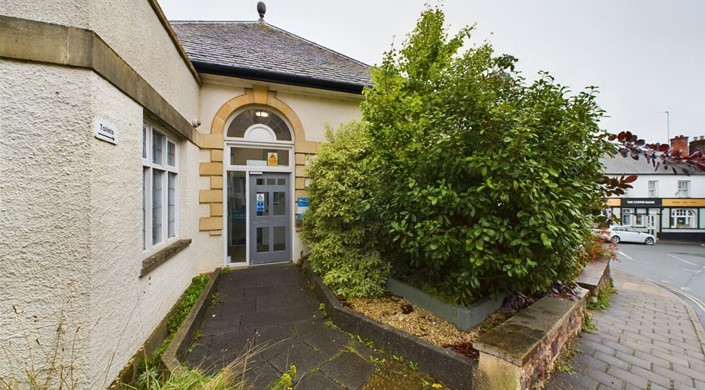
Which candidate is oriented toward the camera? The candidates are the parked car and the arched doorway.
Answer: the arched doorway

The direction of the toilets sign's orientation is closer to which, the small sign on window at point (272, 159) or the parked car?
the parked car

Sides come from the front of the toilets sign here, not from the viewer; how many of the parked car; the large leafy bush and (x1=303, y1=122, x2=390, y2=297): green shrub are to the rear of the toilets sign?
0

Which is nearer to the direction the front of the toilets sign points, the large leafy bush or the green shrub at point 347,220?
the large leafy bush

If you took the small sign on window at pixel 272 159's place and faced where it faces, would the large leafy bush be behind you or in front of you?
in front

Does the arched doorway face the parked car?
no

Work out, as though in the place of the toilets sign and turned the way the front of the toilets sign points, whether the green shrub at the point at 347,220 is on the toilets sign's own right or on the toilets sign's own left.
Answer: on the toilets sign's own left

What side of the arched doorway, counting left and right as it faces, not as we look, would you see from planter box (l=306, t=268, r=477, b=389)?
front

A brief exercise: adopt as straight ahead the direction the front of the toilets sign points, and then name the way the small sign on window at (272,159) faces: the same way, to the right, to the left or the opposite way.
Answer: to the right

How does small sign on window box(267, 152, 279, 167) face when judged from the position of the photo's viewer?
facing the viewer

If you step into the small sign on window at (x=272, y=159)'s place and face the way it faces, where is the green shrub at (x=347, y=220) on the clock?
The green shrub is roughly at 11 o'clock from the small sign on window.

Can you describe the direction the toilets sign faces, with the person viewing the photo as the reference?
facing the viewer and to the right of the viewer

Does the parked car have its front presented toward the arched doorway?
no

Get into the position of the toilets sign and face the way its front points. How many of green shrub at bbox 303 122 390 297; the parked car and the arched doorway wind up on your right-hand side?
0

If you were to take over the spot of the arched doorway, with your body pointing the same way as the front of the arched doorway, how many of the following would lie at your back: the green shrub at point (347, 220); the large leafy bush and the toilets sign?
0

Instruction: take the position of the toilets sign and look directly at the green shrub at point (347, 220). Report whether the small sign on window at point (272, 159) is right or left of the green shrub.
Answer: left
